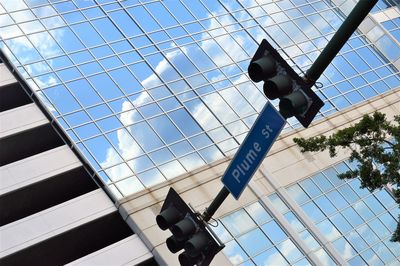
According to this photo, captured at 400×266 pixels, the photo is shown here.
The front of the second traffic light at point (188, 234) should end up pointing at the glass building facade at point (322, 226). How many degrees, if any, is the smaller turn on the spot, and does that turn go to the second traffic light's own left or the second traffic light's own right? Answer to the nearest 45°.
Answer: approximately 135° to the second traffic light's own right

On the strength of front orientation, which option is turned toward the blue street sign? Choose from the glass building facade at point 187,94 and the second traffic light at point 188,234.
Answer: the glass building facade

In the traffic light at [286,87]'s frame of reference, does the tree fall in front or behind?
behind

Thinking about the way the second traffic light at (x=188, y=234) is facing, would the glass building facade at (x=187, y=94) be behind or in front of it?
behind

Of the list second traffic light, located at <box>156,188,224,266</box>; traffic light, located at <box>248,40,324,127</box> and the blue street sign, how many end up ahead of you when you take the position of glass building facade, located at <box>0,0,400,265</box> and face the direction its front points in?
3

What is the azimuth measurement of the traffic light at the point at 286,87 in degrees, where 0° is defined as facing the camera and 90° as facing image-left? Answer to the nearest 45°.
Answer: approximately 45°

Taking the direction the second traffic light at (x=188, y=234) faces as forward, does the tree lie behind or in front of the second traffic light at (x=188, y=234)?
behind

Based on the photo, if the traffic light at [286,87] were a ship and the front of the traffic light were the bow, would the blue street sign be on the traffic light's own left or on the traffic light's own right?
on the traffic light's own right

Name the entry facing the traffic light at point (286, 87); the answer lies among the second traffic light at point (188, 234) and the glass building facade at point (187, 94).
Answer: the glass building facade

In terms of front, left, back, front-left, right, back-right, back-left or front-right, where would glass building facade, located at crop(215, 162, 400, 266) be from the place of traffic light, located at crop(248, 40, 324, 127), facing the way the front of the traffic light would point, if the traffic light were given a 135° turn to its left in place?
left

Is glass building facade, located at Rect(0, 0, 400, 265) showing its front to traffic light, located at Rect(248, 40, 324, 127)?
yes
